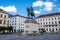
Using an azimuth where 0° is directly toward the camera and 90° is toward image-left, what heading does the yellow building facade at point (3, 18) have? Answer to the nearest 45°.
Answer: approximately 315°
